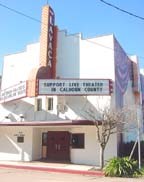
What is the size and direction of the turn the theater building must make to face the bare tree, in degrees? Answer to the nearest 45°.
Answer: approximately 90° to its left

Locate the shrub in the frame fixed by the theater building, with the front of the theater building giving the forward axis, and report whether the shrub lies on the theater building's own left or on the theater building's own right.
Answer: on the theater building's own left
